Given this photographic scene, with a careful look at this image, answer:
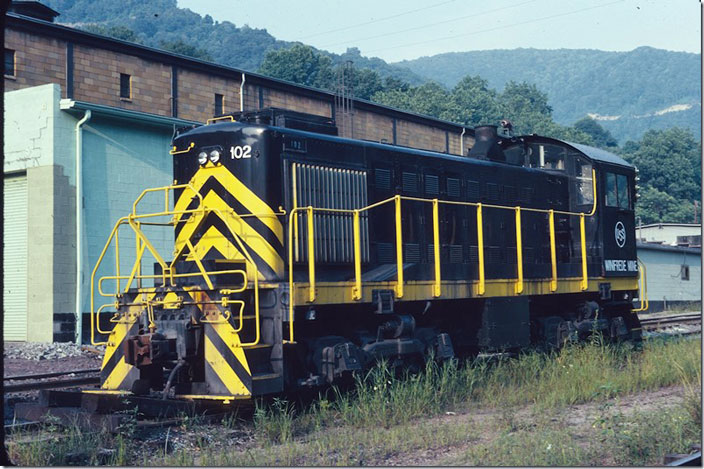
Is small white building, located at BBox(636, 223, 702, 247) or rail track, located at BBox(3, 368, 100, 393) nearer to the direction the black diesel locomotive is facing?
the rail track

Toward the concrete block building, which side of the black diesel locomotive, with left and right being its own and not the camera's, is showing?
right

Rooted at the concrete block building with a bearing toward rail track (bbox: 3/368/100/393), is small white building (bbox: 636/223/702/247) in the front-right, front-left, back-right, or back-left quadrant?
back-left

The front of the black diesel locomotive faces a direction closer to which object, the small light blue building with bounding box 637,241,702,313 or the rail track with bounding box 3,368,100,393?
the rail track

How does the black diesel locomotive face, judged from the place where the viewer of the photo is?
facing the viewer and to the left of the viewer

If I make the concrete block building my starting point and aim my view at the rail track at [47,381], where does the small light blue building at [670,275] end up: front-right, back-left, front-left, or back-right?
back-left

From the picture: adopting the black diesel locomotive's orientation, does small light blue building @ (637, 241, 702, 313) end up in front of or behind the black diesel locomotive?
behind
